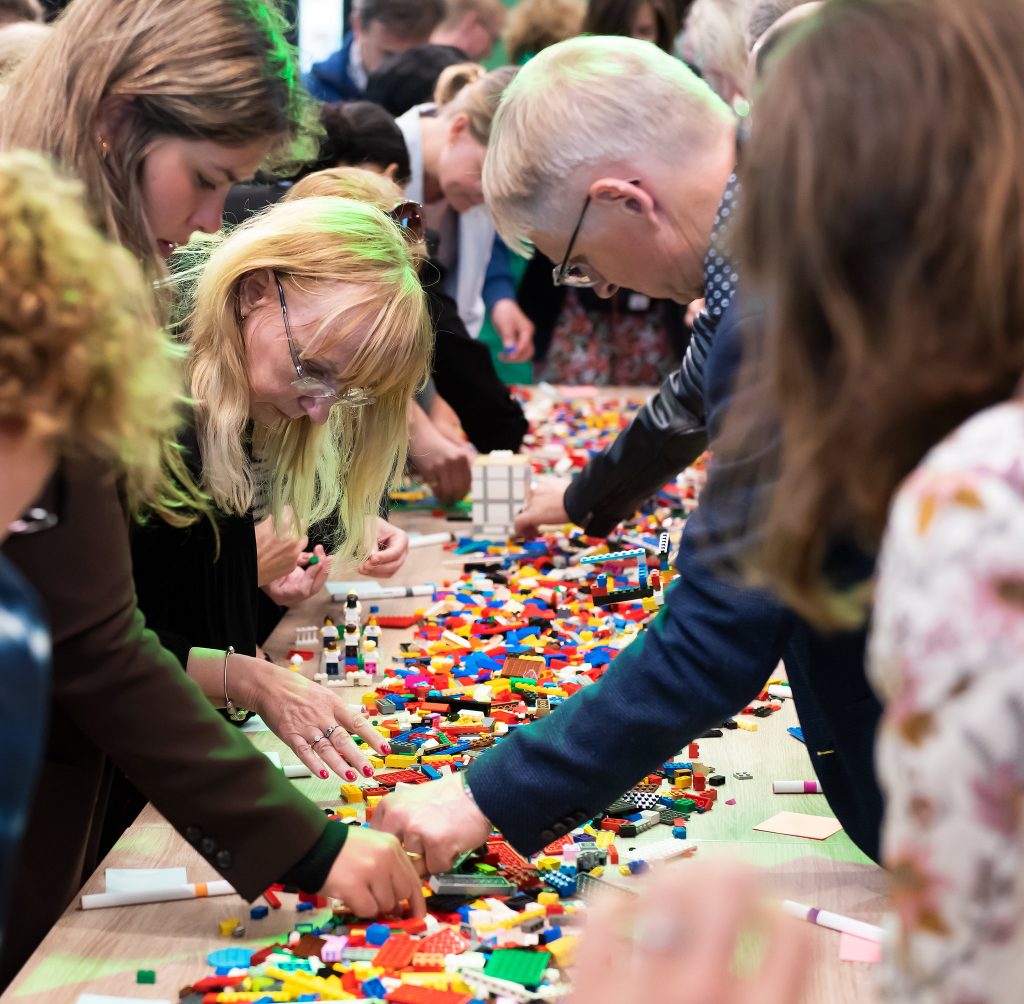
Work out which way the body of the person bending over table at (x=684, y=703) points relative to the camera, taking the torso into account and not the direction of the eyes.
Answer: to the viewer's left

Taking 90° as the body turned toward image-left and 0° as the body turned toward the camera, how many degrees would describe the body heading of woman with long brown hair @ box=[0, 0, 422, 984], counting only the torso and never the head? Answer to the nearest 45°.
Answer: approximately 270°

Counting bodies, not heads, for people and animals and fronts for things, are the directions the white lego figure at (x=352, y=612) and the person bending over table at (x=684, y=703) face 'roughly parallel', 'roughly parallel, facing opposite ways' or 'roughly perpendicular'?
roughly perpendicular

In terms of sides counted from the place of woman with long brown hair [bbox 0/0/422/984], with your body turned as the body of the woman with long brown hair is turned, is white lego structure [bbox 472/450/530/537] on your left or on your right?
on your left

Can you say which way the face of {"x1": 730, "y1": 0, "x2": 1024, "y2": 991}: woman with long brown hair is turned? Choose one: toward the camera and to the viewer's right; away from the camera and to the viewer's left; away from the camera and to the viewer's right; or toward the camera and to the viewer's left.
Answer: away from the camera and to the viewer's left

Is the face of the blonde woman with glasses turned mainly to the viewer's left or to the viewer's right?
to the viewer's right

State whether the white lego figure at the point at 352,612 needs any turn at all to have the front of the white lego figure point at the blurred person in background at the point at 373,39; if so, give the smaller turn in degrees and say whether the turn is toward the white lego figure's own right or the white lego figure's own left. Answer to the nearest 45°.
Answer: approximately 180°

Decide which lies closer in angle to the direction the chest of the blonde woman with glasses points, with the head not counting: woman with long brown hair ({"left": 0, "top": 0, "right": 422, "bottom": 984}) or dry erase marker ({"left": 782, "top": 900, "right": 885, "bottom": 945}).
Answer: the dry erase marker
